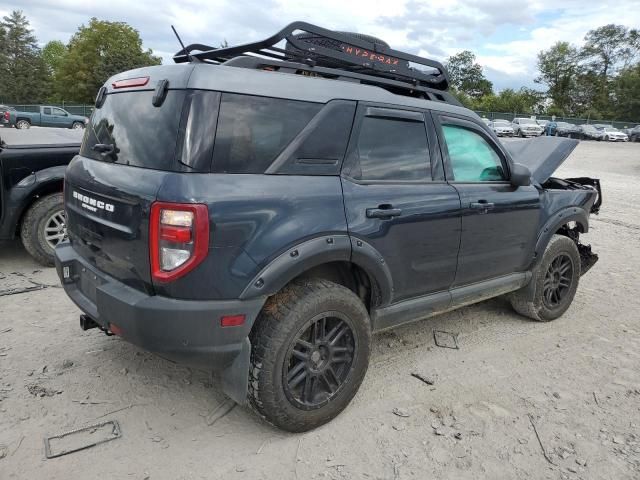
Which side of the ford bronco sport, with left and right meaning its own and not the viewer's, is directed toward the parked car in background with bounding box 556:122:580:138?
front

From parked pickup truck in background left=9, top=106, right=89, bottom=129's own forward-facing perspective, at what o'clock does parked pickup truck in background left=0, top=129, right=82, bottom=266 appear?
parked pickup truck in background left=0, top=129, right=82, bottom=266 is roughly at 3 o'clock from parked pickup truck in background left=9, top=106, right=89, bottom=129.

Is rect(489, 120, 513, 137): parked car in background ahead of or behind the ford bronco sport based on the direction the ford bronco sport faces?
ahead

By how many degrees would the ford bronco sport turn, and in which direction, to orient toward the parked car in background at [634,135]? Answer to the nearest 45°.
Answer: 0° — it already faces it

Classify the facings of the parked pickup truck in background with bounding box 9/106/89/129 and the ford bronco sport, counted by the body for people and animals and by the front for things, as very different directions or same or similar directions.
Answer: same or similar directions

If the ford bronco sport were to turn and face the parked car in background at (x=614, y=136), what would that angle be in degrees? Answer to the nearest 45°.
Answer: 0° — it already faces it

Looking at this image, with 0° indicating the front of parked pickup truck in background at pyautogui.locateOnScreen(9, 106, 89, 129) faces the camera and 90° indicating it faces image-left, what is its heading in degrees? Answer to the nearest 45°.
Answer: approximately 270°

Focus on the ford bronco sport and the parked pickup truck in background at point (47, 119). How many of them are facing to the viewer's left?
0

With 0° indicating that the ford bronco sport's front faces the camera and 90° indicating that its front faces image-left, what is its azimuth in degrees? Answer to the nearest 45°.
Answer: approximately 225°
